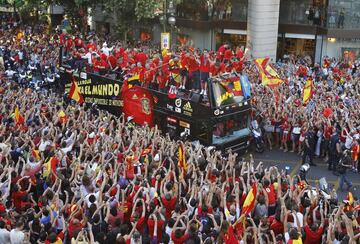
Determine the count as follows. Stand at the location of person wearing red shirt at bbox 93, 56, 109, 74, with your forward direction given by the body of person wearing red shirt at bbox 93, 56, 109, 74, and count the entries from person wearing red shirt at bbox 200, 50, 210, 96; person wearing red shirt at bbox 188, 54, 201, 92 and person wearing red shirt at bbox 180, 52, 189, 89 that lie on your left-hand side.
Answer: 3

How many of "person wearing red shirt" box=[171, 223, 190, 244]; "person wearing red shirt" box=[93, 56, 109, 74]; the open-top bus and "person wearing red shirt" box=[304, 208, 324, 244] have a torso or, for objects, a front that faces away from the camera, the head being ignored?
2

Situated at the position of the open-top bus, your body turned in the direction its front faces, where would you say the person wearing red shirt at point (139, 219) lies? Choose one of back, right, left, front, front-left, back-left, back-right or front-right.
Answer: front-right

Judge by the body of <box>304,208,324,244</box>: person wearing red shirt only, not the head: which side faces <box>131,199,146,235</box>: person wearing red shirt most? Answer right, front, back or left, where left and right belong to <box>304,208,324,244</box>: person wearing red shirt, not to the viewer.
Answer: left

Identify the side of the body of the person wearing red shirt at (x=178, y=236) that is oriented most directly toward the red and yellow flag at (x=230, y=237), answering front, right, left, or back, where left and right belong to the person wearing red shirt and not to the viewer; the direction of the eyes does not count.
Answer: right

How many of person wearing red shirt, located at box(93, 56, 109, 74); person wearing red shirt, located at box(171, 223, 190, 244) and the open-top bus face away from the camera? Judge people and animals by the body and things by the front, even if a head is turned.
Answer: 1

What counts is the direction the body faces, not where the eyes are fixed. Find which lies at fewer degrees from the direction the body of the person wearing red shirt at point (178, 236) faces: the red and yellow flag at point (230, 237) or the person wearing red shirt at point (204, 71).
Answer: the person wearing red shirt

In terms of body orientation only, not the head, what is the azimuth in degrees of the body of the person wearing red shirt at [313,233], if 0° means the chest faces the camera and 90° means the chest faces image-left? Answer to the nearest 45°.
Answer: approximately 180°

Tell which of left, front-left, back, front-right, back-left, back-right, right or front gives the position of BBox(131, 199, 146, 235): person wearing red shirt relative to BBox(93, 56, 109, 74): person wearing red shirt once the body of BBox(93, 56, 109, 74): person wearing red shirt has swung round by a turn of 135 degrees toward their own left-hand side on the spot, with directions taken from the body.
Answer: right

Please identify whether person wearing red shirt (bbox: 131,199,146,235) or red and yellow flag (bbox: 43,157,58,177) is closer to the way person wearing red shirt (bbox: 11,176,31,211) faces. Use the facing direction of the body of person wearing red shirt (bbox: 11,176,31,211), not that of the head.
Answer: the red and yellow flag

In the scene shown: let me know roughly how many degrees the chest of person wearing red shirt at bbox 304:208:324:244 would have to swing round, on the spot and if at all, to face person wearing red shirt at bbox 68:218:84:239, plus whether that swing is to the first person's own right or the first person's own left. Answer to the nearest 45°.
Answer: approximately 90° to the first person's own left

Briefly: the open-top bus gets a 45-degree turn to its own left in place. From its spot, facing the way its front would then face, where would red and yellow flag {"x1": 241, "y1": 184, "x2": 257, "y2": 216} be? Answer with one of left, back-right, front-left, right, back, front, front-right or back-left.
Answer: right

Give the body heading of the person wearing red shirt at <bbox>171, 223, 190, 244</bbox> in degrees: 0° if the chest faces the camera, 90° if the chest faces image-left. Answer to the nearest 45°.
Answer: approximately 180°

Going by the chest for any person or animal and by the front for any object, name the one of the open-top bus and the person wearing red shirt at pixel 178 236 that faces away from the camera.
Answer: the person wearing red shirt

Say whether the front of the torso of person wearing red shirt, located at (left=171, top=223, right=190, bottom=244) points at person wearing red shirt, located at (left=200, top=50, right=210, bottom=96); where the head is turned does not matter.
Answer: yes

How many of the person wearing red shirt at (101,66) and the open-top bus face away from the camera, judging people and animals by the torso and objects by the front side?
0

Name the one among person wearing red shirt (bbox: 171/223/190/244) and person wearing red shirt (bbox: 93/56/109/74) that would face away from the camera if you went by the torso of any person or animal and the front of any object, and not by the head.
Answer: person wearing red shirt (bbox: 171/223/190/244)

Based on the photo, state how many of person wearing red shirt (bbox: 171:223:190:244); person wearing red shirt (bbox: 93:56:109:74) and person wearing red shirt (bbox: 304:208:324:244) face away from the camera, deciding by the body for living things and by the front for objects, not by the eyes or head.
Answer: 2
